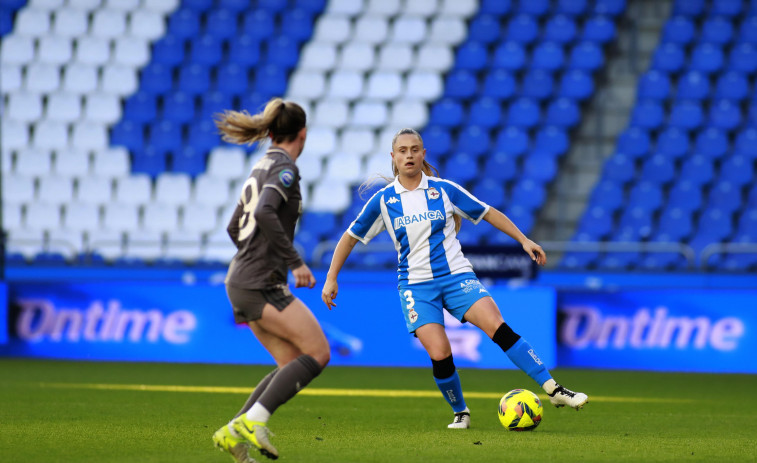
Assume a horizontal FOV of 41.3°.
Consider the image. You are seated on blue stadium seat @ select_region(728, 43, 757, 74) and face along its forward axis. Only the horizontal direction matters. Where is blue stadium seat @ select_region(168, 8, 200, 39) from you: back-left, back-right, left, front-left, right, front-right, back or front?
right

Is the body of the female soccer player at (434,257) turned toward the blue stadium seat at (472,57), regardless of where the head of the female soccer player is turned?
no

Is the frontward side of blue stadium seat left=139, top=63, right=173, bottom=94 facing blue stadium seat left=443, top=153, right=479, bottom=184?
no

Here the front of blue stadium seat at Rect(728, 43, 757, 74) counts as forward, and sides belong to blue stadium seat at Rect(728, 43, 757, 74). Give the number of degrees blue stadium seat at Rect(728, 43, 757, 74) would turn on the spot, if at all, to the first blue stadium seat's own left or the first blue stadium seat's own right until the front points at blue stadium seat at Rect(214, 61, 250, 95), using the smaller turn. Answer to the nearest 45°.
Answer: approximately 90° to the first blue stadium seat's own right

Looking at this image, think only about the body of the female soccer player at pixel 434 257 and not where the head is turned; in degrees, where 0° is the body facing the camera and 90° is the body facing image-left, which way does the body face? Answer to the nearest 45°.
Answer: approximately 0°

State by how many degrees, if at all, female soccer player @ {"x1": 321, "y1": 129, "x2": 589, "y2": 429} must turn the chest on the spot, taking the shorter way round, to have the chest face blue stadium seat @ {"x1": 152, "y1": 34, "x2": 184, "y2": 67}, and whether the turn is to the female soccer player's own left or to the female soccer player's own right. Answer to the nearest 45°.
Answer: approximately 135° to the female soccer player's own right

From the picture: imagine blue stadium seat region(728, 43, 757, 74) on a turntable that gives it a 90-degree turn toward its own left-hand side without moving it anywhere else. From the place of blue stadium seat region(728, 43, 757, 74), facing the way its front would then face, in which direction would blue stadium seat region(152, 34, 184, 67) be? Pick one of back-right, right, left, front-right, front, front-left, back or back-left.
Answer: back

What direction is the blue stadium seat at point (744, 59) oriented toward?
toward the camera

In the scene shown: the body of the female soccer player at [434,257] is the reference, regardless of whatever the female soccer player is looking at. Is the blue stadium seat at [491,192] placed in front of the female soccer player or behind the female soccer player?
behind

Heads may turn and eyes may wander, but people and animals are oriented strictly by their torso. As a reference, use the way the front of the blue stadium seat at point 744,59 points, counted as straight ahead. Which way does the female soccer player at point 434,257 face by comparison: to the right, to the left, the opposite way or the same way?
the same way

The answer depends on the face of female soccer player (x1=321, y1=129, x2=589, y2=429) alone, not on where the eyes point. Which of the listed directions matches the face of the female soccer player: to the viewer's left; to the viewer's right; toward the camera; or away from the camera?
toward the camera

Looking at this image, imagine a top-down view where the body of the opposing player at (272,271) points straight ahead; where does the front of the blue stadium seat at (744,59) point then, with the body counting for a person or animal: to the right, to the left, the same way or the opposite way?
the opposite way

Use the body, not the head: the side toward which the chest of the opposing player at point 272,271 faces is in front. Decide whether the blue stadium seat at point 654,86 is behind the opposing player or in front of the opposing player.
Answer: in front

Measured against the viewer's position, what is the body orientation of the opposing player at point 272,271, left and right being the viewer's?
facing away from the viewer and to the right of the viewer

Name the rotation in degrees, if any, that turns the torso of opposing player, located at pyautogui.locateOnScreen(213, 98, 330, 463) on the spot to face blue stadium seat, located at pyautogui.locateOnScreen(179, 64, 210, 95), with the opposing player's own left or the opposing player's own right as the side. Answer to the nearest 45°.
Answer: approximately 45° to the opposing player's own left

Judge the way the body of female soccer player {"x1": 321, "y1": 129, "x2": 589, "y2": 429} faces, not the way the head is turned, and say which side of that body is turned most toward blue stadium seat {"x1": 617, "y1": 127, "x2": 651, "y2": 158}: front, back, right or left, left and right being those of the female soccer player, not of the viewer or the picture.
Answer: back

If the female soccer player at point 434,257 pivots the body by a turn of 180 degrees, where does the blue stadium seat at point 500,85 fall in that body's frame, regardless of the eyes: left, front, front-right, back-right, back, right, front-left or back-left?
front

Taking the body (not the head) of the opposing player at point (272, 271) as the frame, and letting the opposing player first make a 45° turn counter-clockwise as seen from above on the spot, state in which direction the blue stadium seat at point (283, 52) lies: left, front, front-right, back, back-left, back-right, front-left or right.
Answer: front

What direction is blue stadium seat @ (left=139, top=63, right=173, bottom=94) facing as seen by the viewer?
toward the camera
